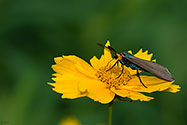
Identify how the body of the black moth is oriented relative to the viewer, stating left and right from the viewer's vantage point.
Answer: facing to the left of the viewer
